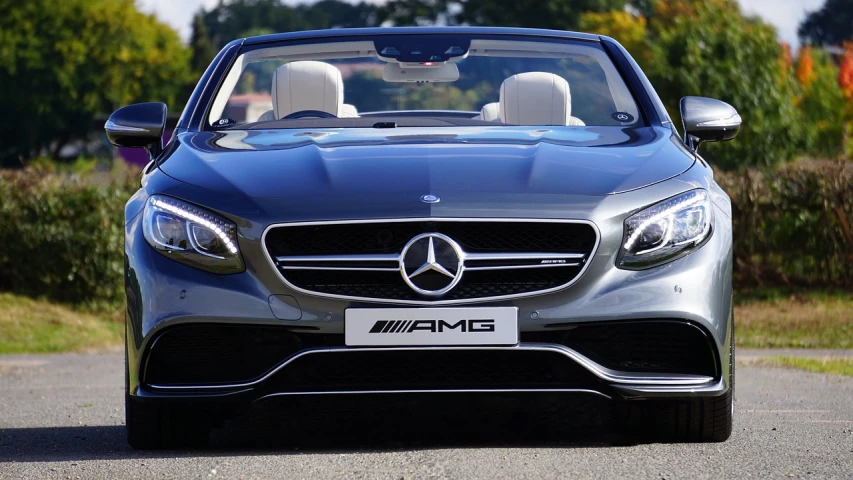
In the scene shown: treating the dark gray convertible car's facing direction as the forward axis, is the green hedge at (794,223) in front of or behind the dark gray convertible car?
behind

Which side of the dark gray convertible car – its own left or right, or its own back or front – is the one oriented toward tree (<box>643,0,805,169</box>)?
back

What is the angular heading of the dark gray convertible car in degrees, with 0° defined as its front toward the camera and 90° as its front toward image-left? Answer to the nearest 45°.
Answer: approximately 0°
